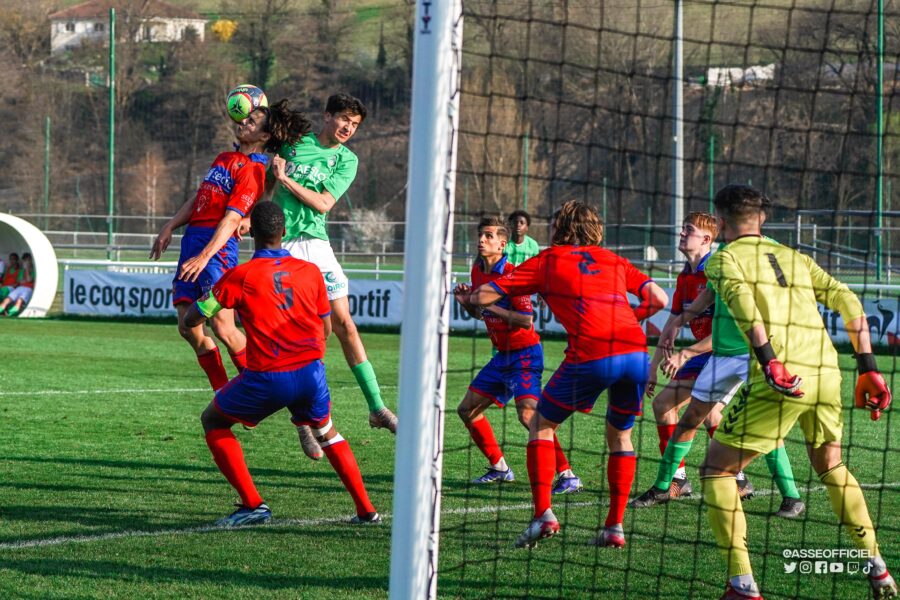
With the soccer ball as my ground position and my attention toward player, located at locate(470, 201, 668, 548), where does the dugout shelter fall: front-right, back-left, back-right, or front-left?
back-left

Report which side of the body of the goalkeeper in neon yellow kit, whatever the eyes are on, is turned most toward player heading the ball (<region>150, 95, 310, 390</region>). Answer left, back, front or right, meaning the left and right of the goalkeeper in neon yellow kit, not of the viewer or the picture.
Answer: front

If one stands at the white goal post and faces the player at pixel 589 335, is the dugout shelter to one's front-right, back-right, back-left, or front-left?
front-left

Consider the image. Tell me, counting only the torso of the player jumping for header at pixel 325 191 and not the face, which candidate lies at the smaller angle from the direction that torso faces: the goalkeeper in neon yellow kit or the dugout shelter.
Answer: the goalkeeper in neon yellow kit

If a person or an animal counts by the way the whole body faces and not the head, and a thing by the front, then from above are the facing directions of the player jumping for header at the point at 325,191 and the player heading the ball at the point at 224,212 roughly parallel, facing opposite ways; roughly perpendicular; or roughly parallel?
roughly parallel

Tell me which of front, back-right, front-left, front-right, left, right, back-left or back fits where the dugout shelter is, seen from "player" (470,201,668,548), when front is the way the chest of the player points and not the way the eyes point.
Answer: front-left

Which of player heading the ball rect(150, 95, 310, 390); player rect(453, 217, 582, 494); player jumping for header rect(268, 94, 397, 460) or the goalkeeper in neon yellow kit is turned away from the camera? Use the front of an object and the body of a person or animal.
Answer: the goalkeeper in neon yellow kit

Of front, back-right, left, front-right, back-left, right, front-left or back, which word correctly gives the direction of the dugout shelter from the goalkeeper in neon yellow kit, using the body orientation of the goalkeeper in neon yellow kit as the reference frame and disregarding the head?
front-left

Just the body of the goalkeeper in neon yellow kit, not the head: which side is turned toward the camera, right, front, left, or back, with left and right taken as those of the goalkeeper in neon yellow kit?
back

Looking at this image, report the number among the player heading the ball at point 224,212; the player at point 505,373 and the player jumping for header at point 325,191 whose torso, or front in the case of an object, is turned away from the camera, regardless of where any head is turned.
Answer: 0

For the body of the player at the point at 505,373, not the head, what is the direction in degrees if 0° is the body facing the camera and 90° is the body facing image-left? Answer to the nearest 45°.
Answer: approximately 45°

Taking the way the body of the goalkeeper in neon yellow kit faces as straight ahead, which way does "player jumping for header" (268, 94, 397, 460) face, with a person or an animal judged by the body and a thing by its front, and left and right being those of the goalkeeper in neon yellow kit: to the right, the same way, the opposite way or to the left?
the opposite way

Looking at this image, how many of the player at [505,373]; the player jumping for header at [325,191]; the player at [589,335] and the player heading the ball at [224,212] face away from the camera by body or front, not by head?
1

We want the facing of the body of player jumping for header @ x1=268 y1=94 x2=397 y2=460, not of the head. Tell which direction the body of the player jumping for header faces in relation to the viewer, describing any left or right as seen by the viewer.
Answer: facing the viewer and to the left of the viewer

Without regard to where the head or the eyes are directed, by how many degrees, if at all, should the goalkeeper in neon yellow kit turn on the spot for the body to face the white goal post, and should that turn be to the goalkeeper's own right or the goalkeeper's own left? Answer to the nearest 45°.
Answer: approximately 135° to the goalkeeper's own left

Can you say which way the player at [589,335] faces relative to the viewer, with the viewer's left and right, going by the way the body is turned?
facing away from the viewer
